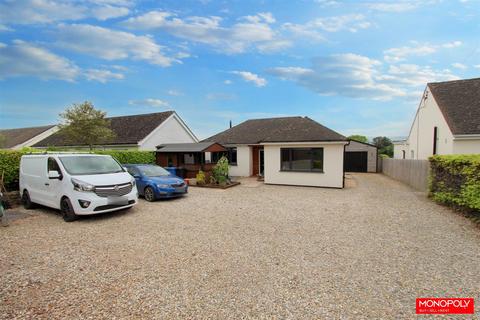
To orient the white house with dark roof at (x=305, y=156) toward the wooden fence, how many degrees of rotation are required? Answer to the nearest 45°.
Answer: approximately 90° to its left

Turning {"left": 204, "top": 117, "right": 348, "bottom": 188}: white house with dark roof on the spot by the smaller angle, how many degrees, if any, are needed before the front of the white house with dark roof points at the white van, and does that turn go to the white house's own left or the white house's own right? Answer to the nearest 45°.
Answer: approximately 45° to the white house's own right

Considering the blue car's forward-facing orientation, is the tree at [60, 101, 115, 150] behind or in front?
behind

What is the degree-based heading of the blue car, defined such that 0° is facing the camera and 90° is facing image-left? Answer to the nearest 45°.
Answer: approximately 315°

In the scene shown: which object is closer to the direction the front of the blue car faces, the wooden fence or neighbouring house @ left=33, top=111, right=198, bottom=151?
the wooden fence

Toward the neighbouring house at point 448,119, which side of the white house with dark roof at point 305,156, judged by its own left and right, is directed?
left

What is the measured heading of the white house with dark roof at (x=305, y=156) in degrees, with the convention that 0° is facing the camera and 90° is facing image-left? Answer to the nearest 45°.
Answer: approximately 0°

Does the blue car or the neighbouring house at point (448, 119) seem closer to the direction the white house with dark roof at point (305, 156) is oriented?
the blue car
